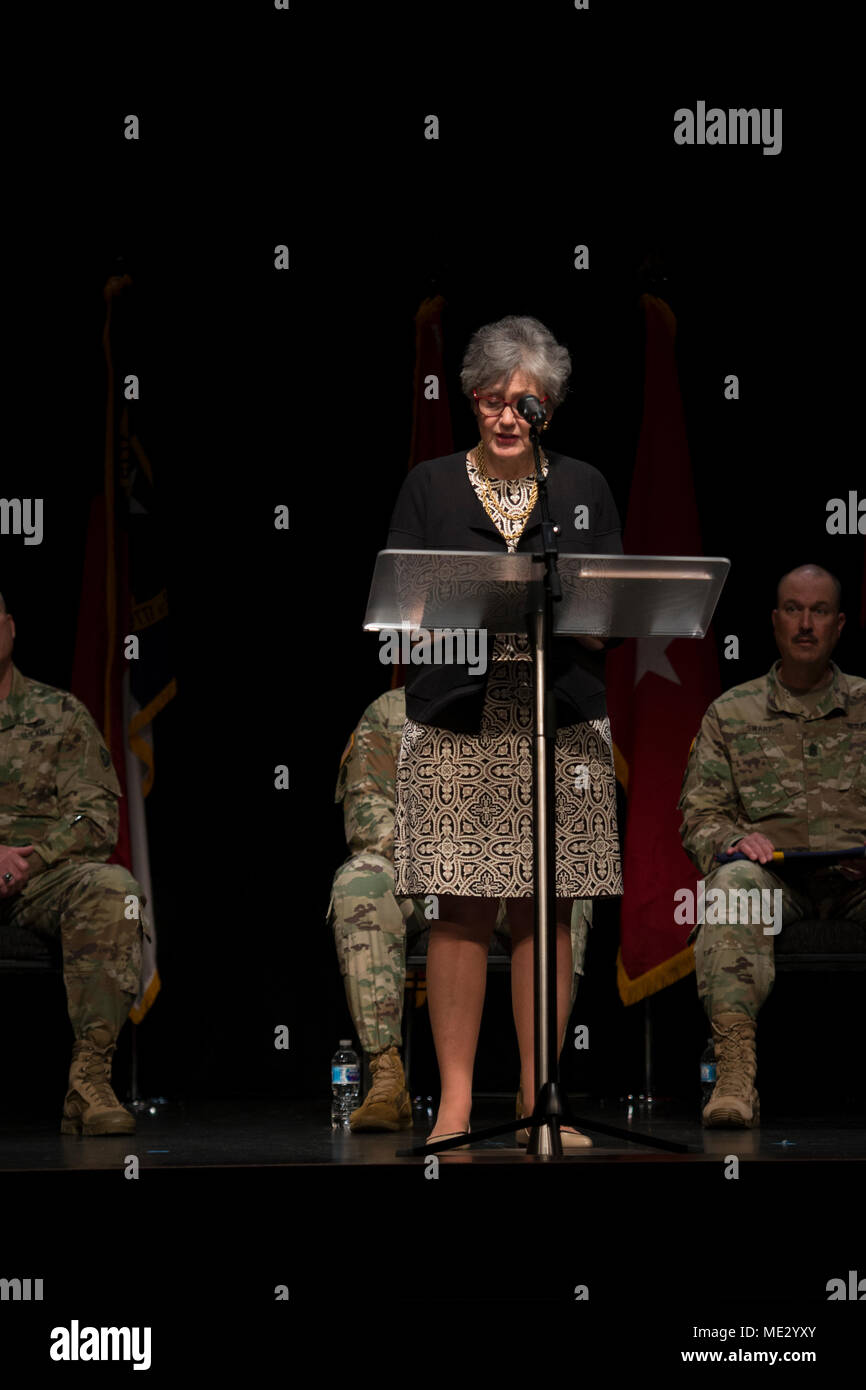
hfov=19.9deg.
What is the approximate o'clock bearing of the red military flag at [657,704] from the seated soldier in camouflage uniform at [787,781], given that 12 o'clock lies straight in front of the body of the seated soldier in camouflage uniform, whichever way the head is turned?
The red military flag is roughly at 5 o'clock from the seated soldier in camouflage uniform.

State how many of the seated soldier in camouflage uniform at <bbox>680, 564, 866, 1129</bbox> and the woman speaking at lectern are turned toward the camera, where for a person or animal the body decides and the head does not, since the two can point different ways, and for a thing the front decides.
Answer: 2

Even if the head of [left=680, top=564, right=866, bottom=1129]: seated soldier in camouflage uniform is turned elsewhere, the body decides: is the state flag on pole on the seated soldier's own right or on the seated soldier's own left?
on the seated soldier's own right

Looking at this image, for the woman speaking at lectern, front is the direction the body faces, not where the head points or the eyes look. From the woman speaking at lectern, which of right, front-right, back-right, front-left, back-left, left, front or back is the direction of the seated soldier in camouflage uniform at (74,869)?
back-right

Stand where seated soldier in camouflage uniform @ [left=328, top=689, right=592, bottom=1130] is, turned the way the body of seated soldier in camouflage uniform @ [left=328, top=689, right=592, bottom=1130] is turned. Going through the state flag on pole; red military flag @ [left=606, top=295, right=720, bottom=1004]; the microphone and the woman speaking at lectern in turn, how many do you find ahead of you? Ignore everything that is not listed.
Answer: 2

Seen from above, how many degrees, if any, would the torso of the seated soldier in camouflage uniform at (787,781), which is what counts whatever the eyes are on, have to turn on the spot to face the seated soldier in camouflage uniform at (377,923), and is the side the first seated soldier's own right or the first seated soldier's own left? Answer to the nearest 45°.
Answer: approximately 45° to the first seated soldier's own right
